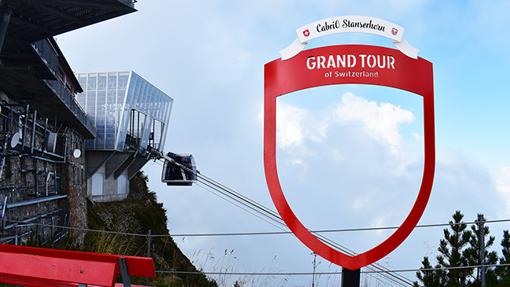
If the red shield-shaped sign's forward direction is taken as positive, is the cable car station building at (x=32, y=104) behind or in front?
behind

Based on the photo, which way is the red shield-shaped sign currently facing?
toward the camera

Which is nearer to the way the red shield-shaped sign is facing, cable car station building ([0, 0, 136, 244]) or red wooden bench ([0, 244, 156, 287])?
the red wooden bench

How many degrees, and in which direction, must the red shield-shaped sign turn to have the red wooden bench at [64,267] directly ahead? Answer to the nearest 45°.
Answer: approximately 90° to its right

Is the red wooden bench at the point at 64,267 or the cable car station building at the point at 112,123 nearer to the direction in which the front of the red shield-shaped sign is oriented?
the red wooden bench

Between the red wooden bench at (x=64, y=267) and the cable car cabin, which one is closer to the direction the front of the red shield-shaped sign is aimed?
the red wooden bench

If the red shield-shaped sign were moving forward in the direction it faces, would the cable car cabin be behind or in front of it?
behind
